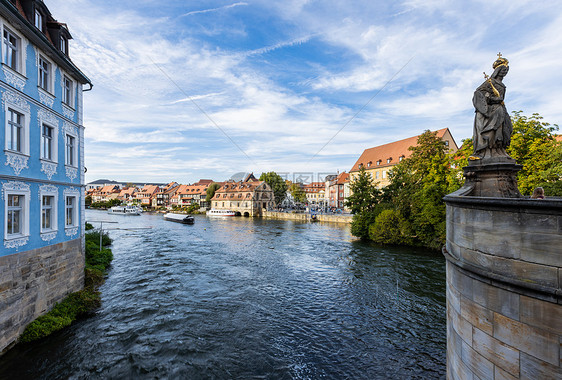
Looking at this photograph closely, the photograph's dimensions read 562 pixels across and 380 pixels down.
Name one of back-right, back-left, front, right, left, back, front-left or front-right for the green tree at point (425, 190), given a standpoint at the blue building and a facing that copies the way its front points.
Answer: front-left

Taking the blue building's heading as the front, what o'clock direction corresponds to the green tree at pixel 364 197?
The green tree is roughly at 10 o'clock from the blue building.

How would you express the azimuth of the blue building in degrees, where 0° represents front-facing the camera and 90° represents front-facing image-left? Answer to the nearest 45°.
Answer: approximately 315°
